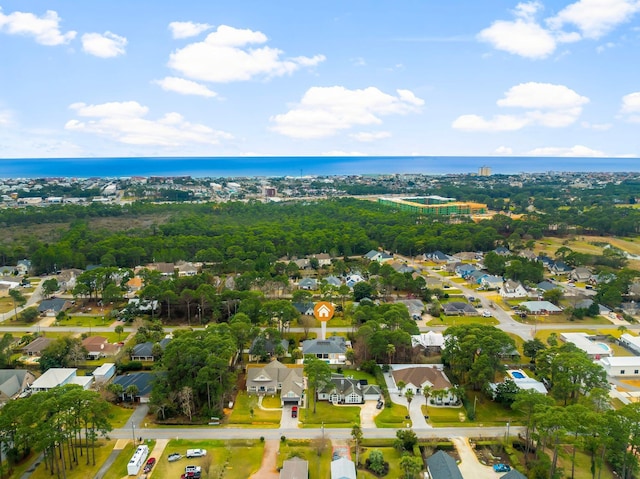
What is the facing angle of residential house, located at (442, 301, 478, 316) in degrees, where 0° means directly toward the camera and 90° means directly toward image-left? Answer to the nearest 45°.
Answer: approximately 0°

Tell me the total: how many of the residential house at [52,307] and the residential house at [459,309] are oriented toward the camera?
2

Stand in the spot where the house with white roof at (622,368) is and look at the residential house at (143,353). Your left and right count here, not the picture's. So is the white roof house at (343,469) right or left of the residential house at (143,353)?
left

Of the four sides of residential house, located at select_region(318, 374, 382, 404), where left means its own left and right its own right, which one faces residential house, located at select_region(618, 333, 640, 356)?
left

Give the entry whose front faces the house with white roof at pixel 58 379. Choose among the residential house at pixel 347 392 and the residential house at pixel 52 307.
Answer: the residential house at pixel 52 307

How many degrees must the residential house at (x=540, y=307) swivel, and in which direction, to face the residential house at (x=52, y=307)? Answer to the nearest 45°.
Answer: approximately 45° to its right

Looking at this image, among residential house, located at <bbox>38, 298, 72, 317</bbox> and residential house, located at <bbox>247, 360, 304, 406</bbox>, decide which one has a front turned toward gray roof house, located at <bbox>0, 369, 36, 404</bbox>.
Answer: residential house, located at <bbox>38, 298, 72, 317</bbox>

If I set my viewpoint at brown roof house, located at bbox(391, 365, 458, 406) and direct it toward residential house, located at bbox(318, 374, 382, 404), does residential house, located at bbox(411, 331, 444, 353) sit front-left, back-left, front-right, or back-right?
back-right

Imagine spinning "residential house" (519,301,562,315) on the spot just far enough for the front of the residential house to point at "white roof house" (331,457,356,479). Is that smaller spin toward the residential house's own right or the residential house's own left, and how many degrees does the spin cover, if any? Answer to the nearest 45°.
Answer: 0° — it already faces it
